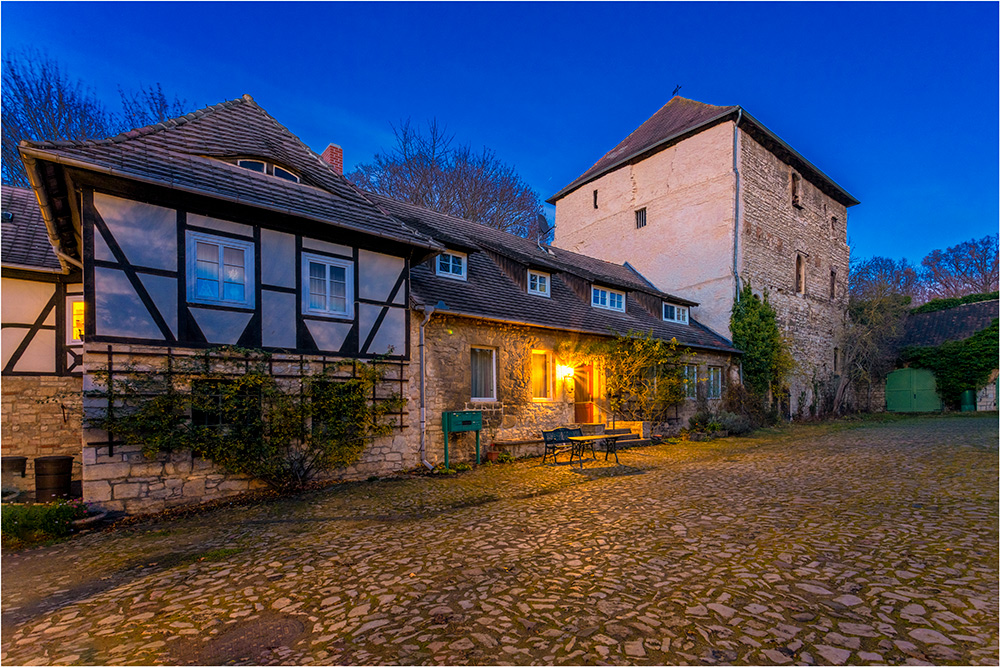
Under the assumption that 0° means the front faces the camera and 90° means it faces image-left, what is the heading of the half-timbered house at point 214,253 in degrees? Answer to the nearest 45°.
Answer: approximately 315°

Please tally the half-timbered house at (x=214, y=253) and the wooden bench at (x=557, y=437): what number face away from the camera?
0

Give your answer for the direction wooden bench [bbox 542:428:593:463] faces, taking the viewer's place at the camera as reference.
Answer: facing the viewer and to the right of the viewer

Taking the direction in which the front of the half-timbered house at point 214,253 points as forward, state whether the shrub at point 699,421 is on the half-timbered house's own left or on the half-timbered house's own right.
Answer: on the half-timbered house's own left

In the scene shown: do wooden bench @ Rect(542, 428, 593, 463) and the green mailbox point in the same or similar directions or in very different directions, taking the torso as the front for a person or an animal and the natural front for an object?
same or similar directions

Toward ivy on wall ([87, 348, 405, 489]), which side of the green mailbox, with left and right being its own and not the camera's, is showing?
right

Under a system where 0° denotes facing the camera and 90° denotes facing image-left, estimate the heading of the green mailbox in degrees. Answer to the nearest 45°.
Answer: approximately 315°
